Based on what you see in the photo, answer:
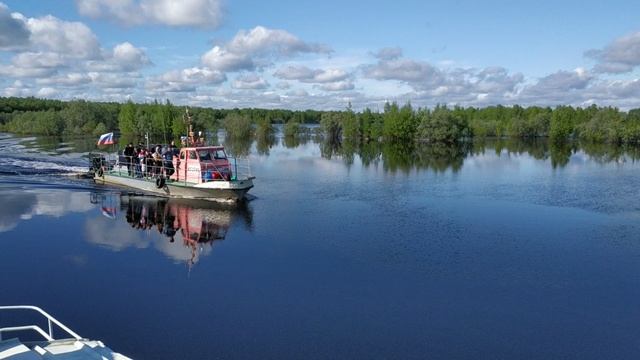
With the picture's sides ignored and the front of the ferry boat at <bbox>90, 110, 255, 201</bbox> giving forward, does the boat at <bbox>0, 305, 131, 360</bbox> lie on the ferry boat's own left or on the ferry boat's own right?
on the ferry boat's own right

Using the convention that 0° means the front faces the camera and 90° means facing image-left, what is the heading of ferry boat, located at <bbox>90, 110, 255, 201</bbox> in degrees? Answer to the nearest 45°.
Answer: approximately 315°

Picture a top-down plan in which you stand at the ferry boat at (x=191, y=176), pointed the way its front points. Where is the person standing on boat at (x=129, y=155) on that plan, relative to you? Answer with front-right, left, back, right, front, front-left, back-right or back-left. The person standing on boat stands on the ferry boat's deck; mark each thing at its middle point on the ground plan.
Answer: back
